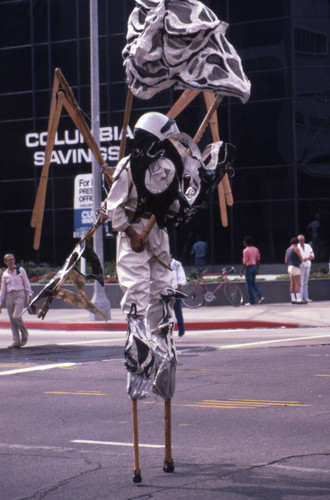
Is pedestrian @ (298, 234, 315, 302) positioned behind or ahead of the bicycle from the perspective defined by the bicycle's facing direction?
ahead

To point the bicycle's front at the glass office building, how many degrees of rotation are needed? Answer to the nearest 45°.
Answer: approximately 90° to its left

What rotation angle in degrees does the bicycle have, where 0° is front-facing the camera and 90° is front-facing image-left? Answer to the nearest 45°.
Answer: approximately 270°

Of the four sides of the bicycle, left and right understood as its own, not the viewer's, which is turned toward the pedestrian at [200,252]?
left

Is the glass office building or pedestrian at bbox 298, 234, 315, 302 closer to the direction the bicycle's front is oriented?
the pedestrian

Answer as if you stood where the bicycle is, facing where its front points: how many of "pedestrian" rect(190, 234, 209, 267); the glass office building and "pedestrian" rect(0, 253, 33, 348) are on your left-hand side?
2

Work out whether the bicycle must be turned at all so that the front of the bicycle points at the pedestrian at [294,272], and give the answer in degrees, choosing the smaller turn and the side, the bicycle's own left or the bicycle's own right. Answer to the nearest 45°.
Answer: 0° — it already faces them

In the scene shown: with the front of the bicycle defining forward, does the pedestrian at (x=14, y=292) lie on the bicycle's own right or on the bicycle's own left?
on the bicycle's own right
